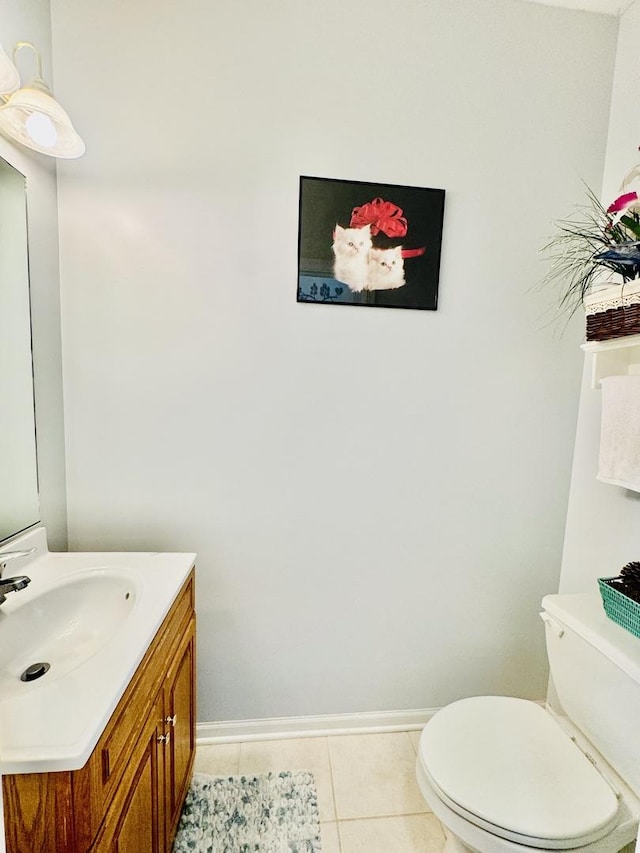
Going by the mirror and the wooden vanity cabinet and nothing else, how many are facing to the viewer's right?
2

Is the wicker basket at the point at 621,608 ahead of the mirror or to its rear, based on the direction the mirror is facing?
ahead

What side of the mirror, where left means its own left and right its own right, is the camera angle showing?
right

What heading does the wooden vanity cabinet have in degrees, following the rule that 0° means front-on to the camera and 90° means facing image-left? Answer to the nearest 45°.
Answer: approximately 270°

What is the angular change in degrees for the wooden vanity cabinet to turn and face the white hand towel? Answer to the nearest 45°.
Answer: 0° — it already faces it

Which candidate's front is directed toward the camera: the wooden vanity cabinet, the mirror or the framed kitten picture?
the framed kitten picture

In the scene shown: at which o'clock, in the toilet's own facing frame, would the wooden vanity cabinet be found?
The wooden vanity cabinet is roughly at 12 o'clock from the toilet.
